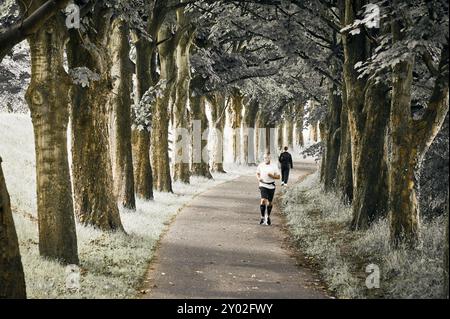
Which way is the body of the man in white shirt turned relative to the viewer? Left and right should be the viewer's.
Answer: facing the viewer

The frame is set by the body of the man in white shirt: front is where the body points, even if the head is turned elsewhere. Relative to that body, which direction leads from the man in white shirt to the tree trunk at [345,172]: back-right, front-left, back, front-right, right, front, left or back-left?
back-left

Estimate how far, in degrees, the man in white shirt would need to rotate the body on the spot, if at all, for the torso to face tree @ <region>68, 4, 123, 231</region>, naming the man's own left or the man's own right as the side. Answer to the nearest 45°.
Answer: approximately 45° to the man's own right

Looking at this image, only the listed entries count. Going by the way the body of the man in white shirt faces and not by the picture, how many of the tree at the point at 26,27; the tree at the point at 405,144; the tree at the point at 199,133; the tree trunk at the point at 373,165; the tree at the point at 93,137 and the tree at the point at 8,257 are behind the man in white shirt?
1

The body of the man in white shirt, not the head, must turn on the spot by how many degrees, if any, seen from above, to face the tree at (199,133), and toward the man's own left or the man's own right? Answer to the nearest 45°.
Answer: approximately 180°

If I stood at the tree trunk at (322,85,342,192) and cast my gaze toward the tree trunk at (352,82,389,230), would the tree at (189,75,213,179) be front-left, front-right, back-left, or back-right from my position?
back-right

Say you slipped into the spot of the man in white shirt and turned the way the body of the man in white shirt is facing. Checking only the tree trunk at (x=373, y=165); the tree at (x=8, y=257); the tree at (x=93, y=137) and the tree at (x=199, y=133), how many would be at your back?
1
